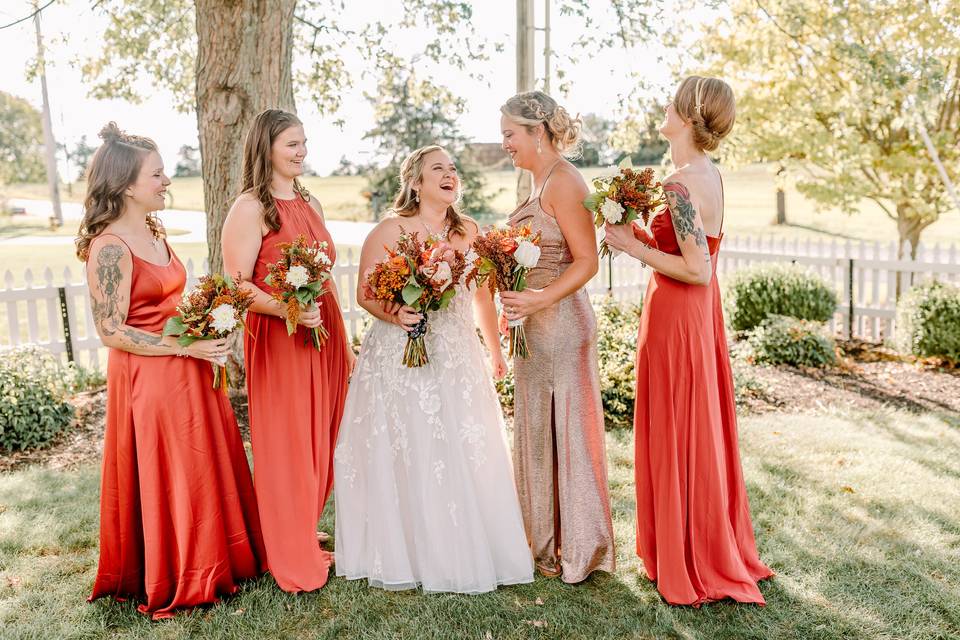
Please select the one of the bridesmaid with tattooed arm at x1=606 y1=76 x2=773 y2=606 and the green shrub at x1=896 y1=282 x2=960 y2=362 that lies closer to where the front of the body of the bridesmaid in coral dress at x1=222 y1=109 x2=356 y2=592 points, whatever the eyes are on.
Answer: the bridesmaid with tattooed arm

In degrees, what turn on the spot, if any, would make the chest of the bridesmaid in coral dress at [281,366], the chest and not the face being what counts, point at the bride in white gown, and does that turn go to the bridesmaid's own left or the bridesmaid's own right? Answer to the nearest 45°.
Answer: approximately 45° to the bridesmaid's own left

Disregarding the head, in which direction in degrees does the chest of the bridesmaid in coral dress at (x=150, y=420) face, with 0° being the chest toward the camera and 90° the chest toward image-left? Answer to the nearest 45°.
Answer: approximately 315°

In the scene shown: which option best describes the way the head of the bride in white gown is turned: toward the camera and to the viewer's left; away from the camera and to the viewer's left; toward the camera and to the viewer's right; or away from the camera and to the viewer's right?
toward the camera and to the viewer's right

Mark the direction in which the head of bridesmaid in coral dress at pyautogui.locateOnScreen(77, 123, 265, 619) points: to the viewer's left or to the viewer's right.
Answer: to the viewer's right

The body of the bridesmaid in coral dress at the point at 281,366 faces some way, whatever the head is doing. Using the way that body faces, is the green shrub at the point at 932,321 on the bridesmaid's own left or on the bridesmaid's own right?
on the bridesmaid's own left

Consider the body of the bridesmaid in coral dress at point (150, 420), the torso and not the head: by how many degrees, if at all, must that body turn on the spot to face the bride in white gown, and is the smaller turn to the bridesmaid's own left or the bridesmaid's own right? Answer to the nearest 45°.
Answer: approximately 45° to the bridesmaid's own left

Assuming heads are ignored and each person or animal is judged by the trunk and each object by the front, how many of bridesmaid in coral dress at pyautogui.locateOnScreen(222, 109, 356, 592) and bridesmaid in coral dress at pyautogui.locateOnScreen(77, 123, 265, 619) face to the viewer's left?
0
